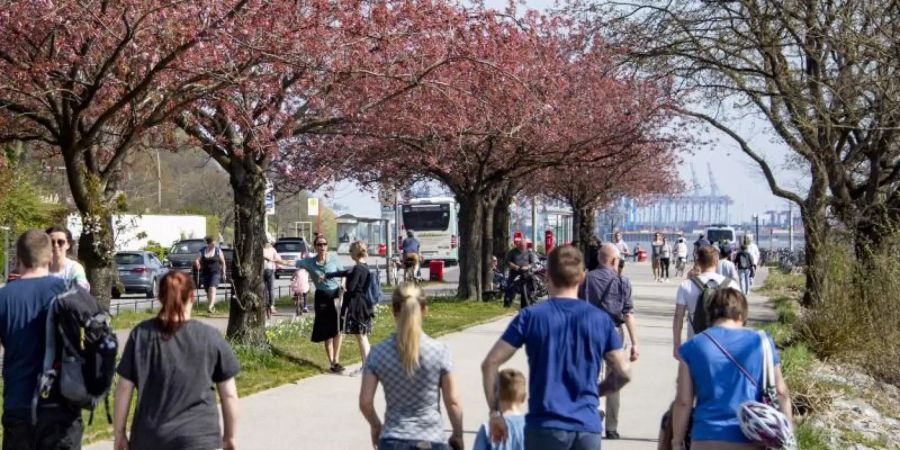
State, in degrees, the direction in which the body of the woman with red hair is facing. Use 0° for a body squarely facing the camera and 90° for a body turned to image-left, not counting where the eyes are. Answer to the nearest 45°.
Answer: approximately 180°

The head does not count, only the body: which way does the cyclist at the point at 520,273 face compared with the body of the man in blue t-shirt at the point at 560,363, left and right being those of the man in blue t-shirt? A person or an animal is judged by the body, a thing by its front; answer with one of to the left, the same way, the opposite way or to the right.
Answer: the opposite way

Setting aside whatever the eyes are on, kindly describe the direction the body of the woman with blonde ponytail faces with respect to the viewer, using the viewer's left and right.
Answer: facing away from the viewer

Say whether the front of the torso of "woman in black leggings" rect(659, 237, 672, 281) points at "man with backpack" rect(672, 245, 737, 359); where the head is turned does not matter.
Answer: yes

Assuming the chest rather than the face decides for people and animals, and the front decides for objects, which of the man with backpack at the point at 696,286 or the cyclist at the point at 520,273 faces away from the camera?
the man with backpack

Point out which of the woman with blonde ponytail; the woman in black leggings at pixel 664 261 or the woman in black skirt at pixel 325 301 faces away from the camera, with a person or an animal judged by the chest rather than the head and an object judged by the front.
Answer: the woman with blonde ponytail

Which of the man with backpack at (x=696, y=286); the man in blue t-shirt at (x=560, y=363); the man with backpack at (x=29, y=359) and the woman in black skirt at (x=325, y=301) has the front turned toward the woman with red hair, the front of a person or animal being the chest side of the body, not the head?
the woman in black skirt

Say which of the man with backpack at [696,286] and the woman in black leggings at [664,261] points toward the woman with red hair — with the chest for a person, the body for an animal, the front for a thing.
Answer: the woman in black leggings

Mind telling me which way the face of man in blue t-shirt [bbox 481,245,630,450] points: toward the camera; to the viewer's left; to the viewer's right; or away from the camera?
away from the camera

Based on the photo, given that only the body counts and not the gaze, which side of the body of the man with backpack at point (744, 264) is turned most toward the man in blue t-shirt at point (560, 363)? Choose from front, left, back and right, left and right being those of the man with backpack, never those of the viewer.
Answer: back

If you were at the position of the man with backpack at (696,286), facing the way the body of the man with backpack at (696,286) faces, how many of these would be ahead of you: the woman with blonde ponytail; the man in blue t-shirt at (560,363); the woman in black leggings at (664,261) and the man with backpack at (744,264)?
2

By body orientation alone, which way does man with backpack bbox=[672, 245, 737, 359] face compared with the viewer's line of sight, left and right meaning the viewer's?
facing away from the viewer

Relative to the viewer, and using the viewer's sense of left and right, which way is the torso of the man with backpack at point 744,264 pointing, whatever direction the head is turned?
facing away from the viewer
